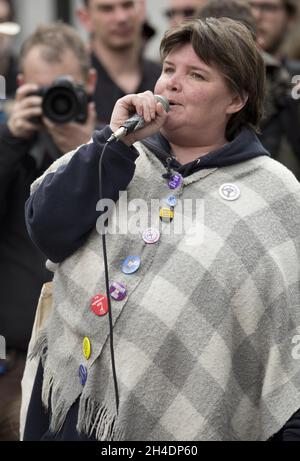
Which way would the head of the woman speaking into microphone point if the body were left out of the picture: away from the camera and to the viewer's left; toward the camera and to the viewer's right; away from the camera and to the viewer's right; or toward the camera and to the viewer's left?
toward the camera and to the viewer's left

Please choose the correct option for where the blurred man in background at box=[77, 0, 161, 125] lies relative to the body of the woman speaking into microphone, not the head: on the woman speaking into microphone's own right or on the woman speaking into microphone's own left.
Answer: on the woman speaking into microphone's own right

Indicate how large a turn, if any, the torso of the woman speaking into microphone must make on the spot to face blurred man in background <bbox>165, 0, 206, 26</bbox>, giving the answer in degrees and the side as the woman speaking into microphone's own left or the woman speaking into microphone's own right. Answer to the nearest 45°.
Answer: approximately 135° to the woman speaking into microphone's own right

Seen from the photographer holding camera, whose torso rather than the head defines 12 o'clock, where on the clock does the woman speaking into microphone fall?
The woman speaking into microphone is roughly at 11 o'clock from the photographer holding camera.

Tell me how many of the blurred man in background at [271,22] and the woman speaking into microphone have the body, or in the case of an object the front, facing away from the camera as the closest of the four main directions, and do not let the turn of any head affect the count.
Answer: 0

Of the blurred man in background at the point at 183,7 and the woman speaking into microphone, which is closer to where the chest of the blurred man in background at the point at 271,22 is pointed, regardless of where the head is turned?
the woman speaking into microphone

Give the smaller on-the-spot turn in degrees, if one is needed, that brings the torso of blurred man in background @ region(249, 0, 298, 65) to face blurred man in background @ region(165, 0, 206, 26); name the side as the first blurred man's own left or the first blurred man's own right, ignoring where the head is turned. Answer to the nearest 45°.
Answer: approximately 90° to the first blurred man's own right

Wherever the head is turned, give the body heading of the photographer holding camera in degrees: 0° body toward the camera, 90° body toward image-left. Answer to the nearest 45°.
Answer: approximately 0°

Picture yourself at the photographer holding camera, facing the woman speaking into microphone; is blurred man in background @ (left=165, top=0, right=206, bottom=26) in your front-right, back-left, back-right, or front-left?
back-left

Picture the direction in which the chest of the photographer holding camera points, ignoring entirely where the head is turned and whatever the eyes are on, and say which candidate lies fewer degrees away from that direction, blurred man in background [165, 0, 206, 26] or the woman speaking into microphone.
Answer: the woman speaking into microphone

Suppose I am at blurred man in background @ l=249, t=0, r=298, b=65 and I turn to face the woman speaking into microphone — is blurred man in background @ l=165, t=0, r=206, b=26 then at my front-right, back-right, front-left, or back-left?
back-right

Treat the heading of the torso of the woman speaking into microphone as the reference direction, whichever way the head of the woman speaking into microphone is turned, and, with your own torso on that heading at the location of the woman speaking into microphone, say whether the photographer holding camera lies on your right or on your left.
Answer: on your right

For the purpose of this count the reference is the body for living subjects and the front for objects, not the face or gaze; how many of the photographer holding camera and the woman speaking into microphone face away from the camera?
0
